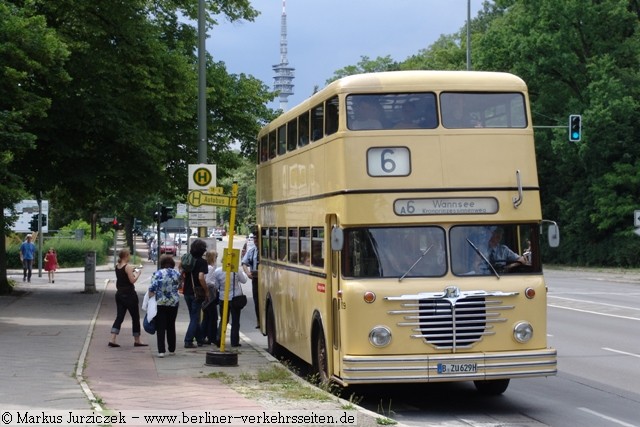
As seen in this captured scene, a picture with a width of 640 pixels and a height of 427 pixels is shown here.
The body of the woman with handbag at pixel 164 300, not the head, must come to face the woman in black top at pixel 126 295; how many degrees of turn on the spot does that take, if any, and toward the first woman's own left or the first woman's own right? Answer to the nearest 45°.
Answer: approximately 45° to the first woman's own left

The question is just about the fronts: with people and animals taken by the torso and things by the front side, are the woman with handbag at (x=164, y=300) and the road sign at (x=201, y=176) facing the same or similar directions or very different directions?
very different directions

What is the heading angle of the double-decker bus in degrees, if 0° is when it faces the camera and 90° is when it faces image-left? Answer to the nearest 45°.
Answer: approximately 0°

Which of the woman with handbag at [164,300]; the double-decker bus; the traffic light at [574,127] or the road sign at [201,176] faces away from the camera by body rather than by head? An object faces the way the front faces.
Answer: the woman with handbag

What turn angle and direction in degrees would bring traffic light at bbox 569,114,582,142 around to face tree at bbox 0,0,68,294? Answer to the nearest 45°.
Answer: approximately 45° to its right

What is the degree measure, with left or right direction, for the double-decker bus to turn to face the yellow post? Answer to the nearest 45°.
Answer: approximately 135° to its right

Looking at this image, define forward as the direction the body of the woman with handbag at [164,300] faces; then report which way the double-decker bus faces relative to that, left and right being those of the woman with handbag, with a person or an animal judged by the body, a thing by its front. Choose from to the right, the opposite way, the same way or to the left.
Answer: the opposite way

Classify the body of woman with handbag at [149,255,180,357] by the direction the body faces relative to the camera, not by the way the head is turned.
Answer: away from the camera
